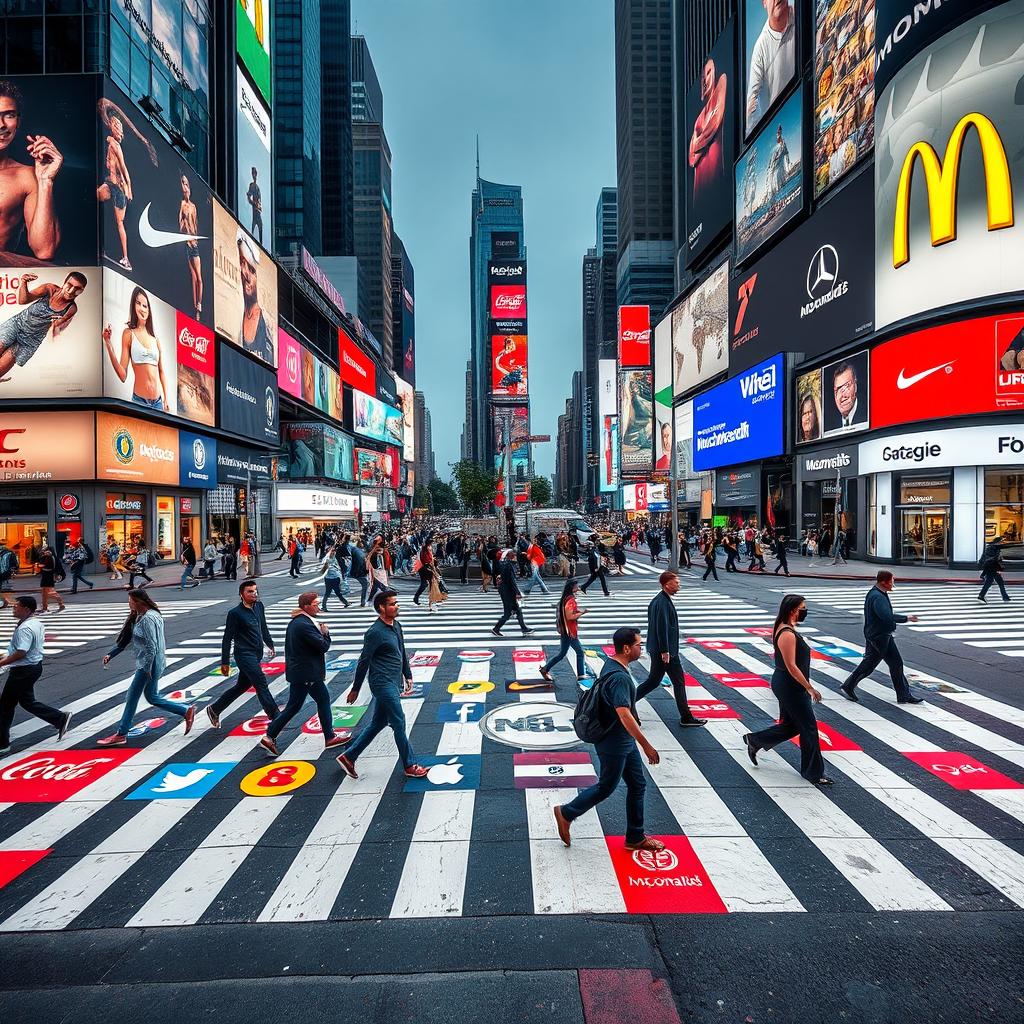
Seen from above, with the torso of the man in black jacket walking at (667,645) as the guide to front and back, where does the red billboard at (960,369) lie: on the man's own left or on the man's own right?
on the man's own left

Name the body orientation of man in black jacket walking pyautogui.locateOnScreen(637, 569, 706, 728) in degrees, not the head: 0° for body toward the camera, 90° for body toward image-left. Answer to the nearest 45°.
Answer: approximately 270°

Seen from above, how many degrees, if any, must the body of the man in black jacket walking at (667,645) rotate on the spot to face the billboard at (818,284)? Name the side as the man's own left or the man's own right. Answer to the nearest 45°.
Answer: approximately 90° to the man's own left

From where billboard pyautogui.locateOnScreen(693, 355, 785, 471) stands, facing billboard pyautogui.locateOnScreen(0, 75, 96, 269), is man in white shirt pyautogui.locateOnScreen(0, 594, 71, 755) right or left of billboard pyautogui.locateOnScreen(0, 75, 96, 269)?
left

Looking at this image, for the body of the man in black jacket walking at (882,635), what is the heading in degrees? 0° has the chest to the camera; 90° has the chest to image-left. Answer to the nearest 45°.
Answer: approximately 270°

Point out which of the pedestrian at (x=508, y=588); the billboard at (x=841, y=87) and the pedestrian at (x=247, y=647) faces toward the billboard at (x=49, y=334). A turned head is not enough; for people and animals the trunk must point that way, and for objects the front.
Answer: the billboard at (x=841, y=87)

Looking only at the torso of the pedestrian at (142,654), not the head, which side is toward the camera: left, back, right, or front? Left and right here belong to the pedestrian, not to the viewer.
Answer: left

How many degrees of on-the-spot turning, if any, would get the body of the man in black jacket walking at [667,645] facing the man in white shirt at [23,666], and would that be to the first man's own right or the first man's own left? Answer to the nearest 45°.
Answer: approximately 180°

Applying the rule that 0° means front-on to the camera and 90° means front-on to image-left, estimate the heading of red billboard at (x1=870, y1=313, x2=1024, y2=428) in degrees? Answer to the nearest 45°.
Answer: approximately 45°

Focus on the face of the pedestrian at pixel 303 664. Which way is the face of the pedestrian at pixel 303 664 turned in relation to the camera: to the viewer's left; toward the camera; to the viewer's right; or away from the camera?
to the viewer's right

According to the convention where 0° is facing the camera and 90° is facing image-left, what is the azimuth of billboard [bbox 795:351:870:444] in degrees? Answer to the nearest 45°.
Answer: approximately 45°

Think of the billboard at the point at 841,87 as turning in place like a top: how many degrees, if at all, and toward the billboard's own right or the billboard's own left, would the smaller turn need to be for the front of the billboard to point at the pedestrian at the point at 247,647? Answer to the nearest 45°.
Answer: approximately 45° to the billboard's own left
